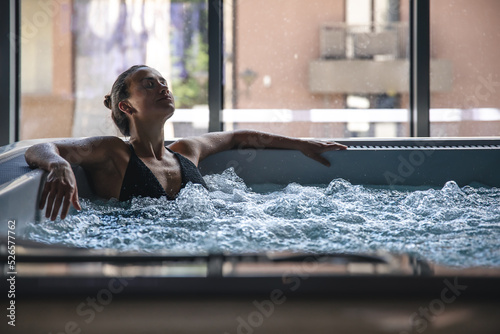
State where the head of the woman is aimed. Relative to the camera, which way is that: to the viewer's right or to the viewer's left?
to the viewer's right

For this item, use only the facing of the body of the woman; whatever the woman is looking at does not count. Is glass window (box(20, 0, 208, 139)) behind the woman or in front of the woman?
behind

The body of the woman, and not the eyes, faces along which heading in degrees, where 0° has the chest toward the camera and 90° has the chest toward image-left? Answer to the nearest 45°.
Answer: approximately 315°

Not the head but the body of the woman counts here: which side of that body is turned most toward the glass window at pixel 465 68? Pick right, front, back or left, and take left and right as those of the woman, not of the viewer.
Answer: left

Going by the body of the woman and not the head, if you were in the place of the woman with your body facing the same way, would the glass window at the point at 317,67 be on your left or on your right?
on your left
